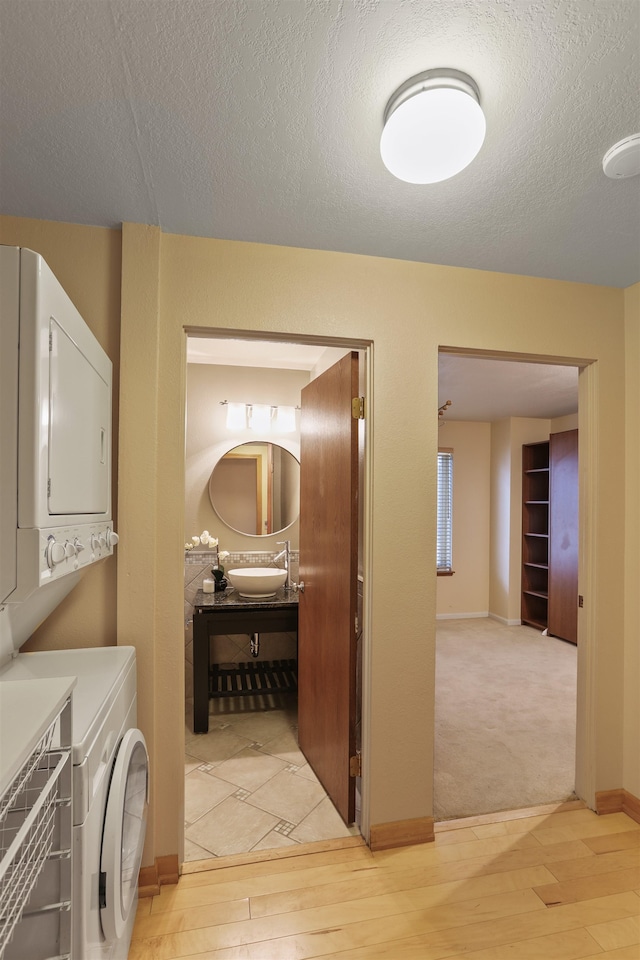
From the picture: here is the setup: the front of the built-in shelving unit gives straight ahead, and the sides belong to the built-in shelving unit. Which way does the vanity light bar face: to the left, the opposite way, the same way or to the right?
to the left

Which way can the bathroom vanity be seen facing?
toward the camera

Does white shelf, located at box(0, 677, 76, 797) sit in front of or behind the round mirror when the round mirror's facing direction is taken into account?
in front

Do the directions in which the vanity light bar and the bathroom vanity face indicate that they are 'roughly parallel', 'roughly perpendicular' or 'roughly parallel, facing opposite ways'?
roughly parallel

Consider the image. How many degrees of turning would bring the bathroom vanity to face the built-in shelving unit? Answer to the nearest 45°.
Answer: approximately 135° to its left

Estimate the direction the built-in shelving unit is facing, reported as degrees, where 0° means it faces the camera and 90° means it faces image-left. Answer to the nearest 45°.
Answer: approximately 45°

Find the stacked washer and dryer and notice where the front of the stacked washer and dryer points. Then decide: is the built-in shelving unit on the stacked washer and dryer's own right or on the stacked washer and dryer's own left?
on the stacked washer and dryer's own left

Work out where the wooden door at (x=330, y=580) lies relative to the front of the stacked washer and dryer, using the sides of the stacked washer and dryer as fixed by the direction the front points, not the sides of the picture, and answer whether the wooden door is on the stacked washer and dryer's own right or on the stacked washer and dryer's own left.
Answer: on the stacked washer and dryer's own left

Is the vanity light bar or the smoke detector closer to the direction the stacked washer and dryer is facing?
the smoke detector

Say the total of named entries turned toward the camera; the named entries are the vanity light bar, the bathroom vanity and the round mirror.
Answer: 3

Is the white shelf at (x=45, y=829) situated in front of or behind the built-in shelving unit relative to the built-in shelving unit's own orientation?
in front

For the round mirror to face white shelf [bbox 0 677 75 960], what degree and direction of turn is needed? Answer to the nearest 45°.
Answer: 0° — it already faces it

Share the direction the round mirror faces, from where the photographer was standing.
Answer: facing the viewer

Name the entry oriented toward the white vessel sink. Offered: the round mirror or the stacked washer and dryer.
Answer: the round mirror

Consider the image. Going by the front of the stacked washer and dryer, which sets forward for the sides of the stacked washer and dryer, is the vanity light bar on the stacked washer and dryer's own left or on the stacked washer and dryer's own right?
on the stacked washer and dryer's own left
